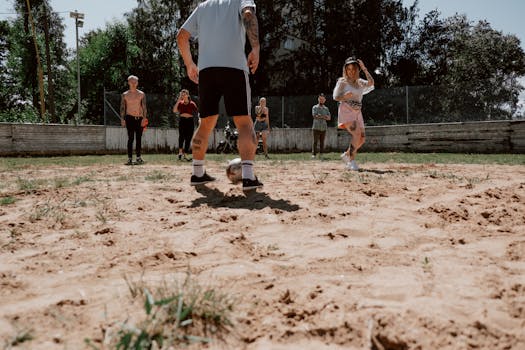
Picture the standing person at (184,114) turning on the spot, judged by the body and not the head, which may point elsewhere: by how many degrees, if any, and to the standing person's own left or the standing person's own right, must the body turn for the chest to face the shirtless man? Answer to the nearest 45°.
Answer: approximately 45° to the standing person's own right

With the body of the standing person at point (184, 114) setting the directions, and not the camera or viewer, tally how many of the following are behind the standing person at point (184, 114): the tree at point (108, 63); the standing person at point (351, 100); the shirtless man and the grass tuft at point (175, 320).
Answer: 1

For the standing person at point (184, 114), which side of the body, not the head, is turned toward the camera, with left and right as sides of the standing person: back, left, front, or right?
front

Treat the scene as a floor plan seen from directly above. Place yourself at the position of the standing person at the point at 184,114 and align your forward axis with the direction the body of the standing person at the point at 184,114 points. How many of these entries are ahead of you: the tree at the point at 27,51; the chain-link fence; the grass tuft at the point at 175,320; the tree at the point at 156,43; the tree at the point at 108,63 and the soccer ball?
2

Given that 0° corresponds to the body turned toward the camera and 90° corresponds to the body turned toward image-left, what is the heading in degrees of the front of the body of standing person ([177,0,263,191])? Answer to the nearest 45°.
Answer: approximately 225°

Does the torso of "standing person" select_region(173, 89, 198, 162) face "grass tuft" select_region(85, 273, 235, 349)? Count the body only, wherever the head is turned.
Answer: yes

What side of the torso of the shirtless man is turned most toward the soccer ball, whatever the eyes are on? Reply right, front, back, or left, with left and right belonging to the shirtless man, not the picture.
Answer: front

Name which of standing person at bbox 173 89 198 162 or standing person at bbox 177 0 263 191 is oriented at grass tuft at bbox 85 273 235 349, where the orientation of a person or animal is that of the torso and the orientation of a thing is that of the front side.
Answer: standing person at bbox 173 89 198 162

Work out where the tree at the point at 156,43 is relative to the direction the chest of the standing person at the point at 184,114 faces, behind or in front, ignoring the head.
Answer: behind

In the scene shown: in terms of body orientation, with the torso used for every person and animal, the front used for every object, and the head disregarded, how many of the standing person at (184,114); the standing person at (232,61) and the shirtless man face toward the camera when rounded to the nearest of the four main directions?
2

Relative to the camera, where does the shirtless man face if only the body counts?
toward the camera

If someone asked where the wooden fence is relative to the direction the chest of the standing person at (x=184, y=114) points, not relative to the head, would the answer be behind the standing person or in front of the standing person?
behind
